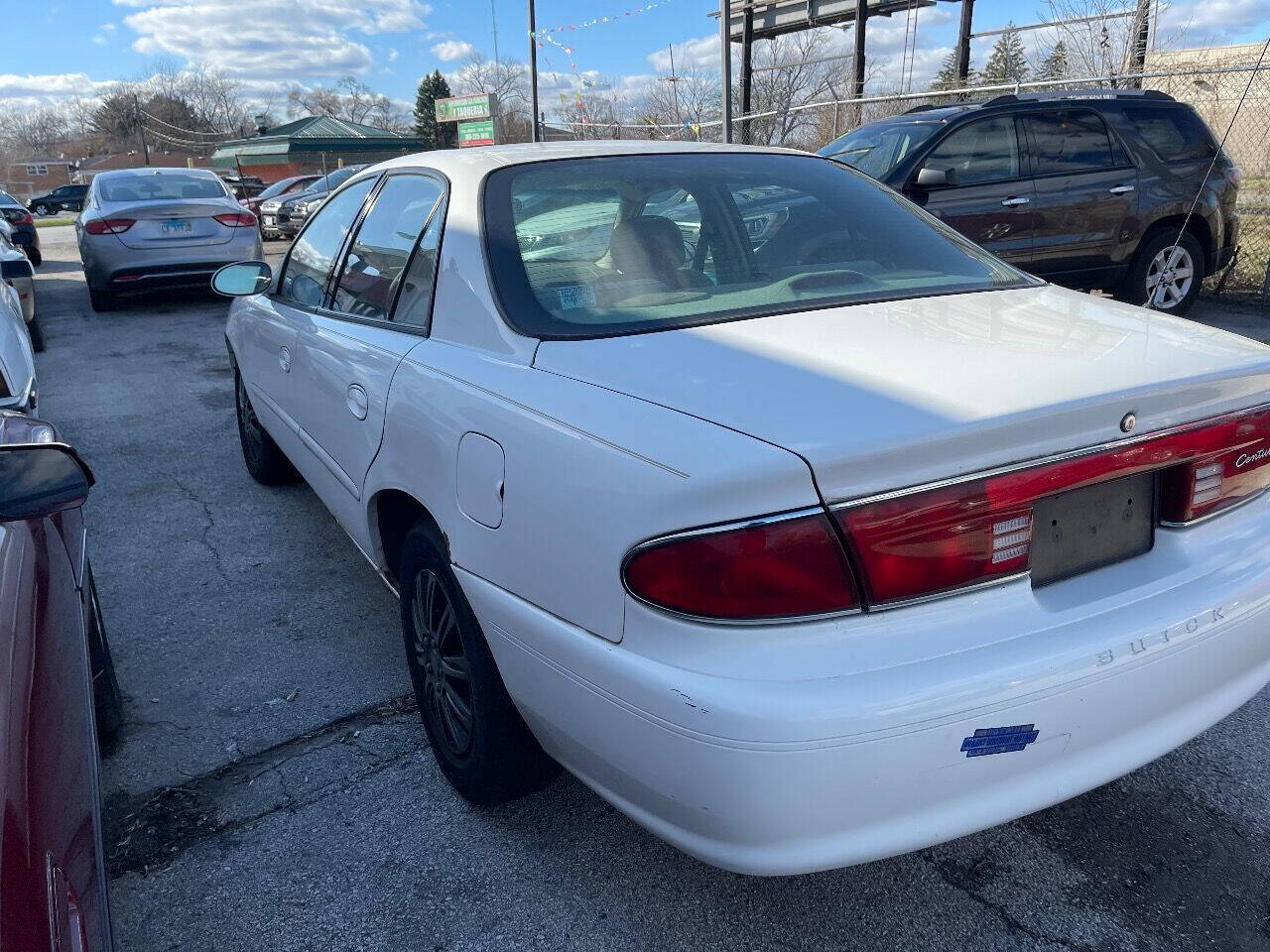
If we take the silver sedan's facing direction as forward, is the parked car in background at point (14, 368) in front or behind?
behind

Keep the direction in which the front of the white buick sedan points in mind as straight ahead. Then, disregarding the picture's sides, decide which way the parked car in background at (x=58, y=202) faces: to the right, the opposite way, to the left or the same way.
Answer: to the left

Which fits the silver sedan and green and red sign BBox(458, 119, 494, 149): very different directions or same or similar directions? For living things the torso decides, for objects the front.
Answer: very different directions

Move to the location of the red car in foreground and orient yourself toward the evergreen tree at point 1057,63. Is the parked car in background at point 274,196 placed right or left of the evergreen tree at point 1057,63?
left

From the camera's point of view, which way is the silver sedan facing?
away from the camera

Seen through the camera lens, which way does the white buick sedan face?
facing away from the viewer and to the left of the viewer

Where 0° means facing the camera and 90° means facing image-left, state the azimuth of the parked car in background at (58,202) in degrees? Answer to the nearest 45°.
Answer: approximately 90°

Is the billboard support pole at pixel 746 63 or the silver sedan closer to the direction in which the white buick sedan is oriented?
the silver sedan

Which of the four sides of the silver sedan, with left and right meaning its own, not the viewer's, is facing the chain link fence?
right

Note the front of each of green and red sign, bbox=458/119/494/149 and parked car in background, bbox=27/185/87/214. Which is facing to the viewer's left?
the parked car in background
